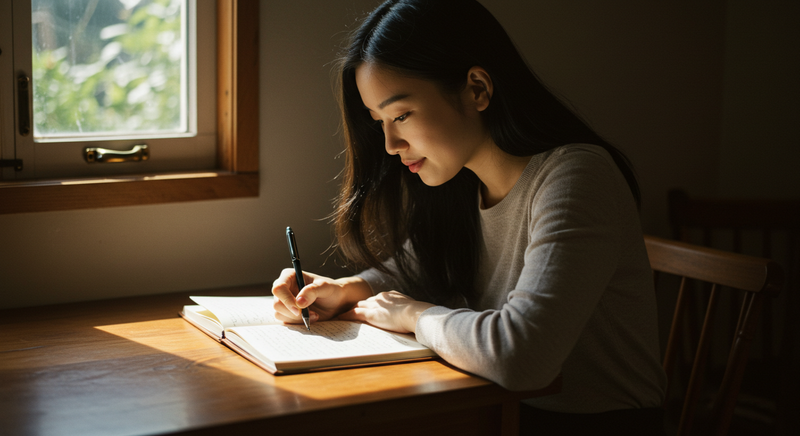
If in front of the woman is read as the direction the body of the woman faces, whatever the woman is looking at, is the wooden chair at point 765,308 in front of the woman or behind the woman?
behind

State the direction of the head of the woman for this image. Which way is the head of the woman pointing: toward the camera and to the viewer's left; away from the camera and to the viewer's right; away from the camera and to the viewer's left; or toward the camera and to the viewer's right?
toward the camera and to the viewer's left

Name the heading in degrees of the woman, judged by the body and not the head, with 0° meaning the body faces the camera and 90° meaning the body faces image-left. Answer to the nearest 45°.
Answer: approximately 45°
